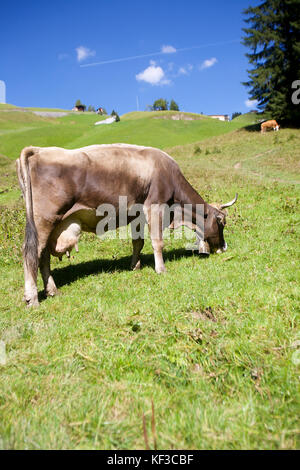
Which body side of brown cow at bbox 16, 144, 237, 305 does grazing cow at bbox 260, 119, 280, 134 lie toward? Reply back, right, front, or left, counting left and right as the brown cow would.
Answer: left

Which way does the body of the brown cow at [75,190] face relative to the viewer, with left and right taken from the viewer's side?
facing away from the viewer and to the right of the viewer
